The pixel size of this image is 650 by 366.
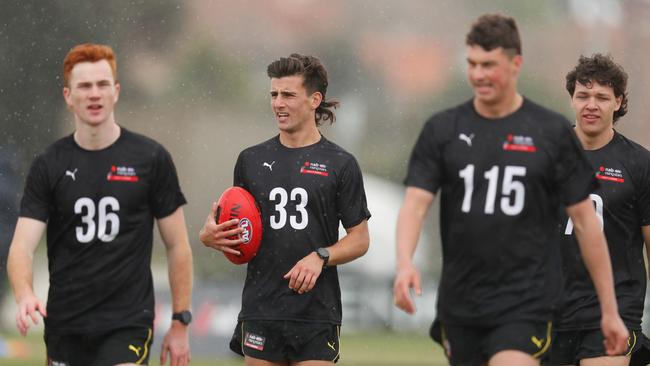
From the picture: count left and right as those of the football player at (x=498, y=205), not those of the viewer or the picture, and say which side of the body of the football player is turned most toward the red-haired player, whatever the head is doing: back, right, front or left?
right

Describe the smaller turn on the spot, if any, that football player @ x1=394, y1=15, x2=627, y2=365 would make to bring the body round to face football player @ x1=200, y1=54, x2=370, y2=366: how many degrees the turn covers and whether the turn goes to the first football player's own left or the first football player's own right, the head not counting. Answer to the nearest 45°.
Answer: approximately 135° to the first football player's own right

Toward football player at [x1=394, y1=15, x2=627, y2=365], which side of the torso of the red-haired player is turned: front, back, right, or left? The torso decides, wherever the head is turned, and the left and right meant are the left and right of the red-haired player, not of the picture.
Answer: left

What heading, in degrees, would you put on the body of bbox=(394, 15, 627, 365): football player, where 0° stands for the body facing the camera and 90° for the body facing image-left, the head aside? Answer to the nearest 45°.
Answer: approximately 0°

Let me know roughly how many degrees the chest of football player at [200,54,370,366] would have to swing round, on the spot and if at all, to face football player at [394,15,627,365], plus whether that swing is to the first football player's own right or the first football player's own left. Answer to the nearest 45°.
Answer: approximately 45° to the first football player's own left

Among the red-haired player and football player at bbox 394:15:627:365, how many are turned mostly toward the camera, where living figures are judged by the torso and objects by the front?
2

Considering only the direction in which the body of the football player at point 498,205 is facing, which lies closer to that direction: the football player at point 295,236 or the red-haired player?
the red-haired player

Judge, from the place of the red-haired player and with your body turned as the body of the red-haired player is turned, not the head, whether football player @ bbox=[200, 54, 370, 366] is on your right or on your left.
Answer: on your left

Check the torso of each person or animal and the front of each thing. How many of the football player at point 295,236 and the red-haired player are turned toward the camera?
2
